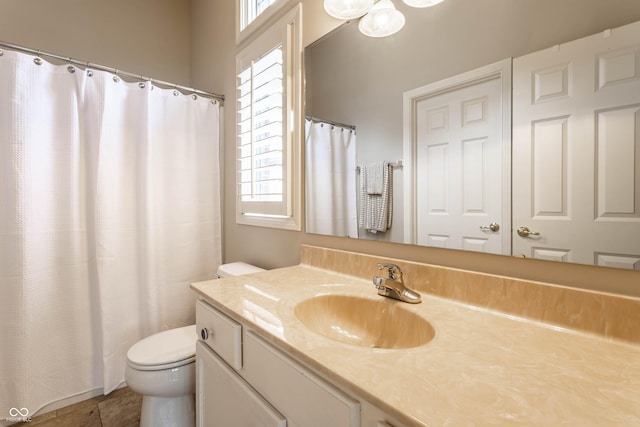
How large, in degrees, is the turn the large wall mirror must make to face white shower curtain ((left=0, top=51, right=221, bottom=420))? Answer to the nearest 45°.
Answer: approximately 45° to its right

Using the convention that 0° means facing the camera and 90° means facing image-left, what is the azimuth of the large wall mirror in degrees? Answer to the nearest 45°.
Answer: approximately 45°
